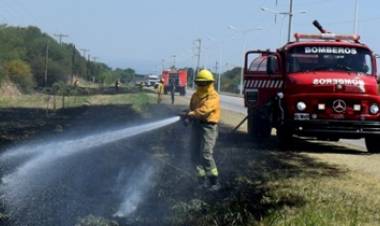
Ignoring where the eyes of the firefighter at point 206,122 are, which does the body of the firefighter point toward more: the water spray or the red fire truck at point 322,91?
the water spray

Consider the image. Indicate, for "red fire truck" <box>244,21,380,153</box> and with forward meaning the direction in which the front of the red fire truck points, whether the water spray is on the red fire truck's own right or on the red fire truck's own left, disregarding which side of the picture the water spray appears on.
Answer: on the red fire truck's own right

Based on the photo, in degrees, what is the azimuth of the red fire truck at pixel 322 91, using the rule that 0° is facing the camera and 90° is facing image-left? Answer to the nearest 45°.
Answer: approximately 0°

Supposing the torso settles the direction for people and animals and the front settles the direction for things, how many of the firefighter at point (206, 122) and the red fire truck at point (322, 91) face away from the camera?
0

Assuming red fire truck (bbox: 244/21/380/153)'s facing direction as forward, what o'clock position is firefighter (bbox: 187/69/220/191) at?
The firefighter is roughly at 1 o'clock from the red fire truck.

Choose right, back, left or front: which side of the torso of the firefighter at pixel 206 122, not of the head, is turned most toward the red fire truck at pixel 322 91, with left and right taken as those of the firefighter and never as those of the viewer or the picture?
back

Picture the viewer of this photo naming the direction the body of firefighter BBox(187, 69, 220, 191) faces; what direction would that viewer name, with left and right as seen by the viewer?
facing the viewer and to the left of the viewer
